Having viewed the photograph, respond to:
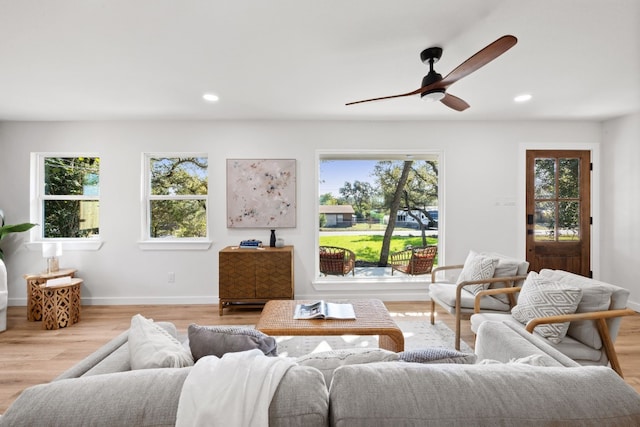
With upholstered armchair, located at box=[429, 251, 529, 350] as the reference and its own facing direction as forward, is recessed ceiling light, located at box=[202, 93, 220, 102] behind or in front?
in front

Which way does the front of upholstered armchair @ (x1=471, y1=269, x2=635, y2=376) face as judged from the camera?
facing the viewer and to the left of the viewer

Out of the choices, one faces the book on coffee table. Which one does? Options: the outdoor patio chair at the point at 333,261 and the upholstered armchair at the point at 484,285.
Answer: the upholstered armchair

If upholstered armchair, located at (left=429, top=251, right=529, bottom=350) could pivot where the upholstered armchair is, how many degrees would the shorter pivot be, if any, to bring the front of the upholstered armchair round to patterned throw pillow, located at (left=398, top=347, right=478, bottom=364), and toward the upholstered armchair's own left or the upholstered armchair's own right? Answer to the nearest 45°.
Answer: approximately 45° to the upholstered armchair's own left

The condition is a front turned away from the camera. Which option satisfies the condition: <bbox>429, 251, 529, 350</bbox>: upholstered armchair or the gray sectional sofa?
the gray sectional sofa

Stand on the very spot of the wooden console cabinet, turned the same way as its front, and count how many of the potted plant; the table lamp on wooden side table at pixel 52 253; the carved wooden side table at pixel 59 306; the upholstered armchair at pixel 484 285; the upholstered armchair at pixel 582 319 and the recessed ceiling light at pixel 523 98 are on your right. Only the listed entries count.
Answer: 3

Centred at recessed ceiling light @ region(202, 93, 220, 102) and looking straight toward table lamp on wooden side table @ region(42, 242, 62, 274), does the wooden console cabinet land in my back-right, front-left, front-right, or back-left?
back-right

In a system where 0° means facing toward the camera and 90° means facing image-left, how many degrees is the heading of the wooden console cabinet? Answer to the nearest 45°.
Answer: approximately 0°

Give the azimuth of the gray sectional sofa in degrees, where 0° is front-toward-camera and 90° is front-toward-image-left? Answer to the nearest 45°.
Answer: approximately 180°

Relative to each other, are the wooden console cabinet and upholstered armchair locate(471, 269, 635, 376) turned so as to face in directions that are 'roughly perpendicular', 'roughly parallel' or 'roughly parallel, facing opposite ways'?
roughly perpendicular

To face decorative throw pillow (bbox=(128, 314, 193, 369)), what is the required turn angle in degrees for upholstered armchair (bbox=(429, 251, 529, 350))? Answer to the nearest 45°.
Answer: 0° — it already faces it

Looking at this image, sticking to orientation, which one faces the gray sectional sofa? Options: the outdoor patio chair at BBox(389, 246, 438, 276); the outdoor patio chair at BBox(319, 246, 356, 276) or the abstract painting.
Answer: the abstract painting

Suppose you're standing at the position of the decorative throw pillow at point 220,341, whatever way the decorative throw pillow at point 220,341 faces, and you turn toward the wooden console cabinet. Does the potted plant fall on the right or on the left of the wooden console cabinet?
left

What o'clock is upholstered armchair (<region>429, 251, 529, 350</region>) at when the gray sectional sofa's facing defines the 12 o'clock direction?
The upholstered armchair is roughly at 1 o'clock from the gray sectional sofa.

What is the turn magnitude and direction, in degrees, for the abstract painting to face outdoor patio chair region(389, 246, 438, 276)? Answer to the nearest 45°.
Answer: approximately 90° to its left

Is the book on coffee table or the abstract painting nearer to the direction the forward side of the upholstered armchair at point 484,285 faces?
the book on coffee table
